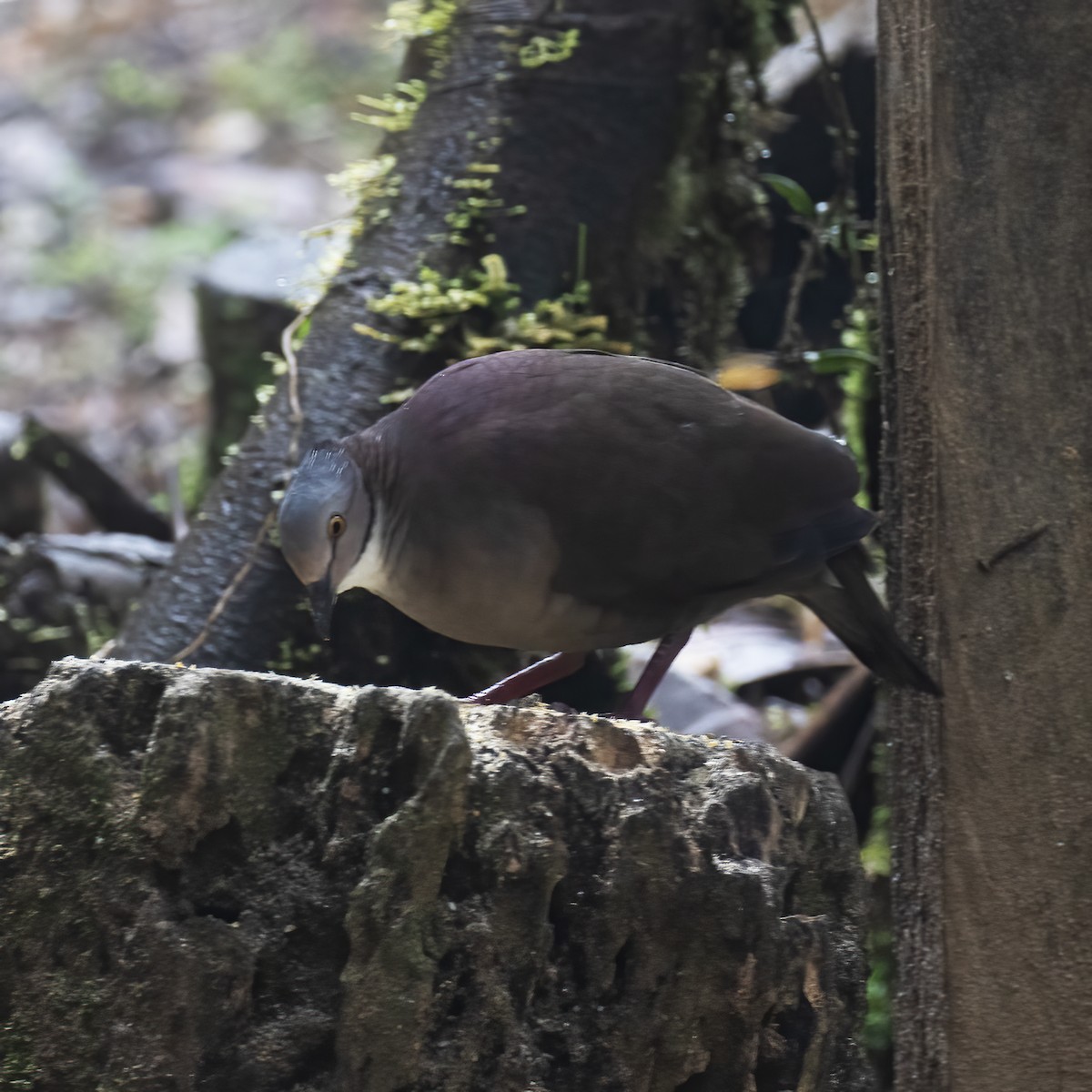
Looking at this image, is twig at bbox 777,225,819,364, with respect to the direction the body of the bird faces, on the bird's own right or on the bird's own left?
on the bird's own right

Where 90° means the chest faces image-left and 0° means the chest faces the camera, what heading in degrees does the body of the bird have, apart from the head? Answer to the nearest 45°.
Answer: approximately 90°

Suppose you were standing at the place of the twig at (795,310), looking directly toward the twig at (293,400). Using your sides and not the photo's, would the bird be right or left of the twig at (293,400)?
left

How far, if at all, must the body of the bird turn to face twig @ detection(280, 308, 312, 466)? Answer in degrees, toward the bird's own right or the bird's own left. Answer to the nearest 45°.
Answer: approximately 45° to the bird's own right

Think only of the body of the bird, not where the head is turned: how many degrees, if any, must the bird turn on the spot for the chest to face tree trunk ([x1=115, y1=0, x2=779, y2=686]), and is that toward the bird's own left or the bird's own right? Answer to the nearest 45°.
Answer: approximately 90° to the bird's own right

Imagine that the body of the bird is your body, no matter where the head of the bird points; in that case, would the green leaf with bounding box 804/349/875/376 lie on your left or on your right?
on your right
